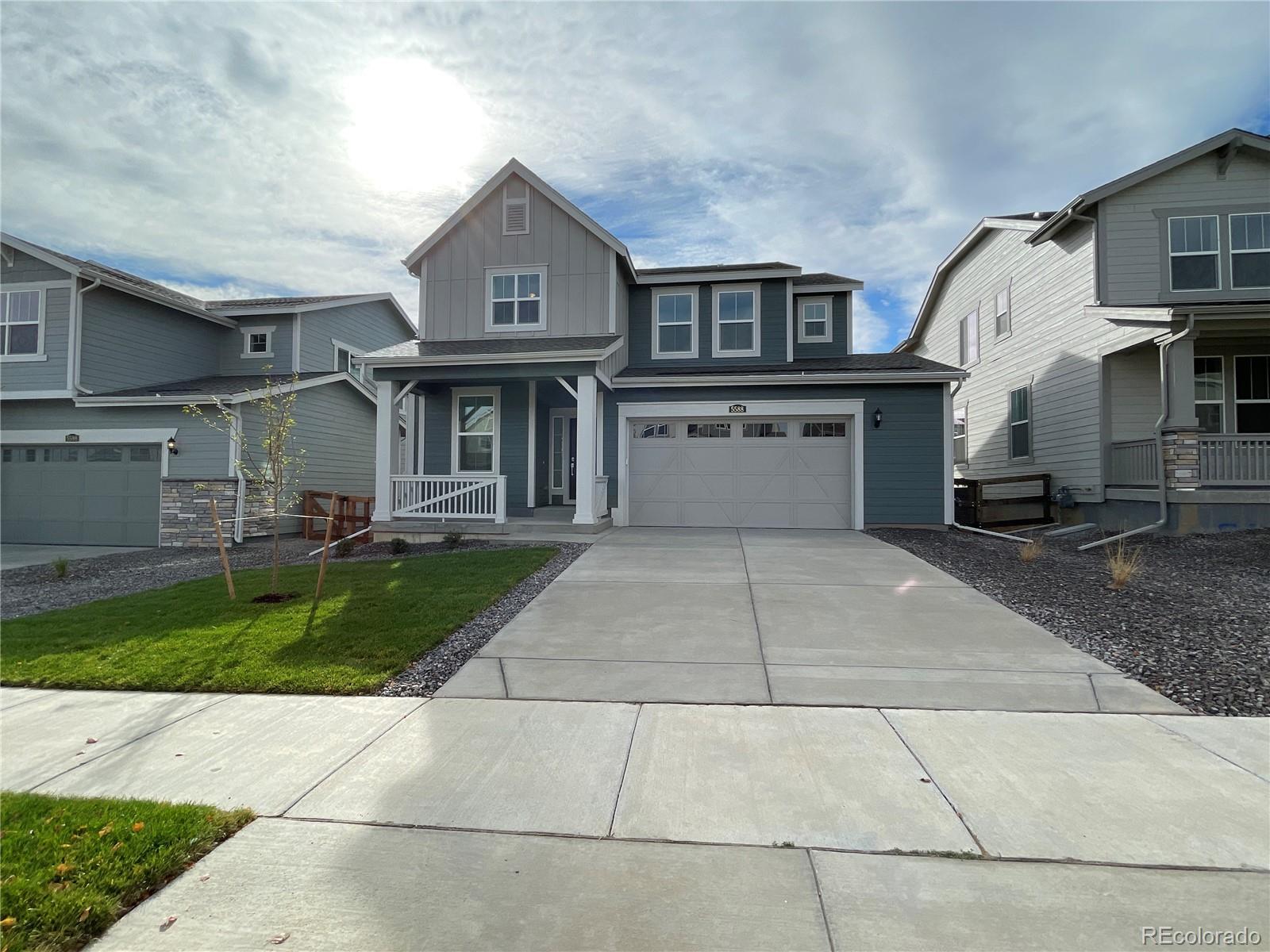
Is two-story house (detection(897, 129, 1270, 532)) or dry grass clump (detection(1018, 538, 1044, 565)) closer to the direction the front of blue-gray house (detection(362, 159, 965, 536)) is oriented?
the dry grass clump

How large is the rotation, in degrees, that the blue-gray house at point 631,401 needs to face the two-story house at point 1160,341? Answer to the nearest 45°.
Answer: approximately 90° to its left

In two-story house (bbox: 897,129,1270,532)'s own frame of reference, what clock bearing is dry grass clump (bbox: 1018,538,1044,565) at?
The dry grass clump is roughly at 2 o'clock from the two-story house.

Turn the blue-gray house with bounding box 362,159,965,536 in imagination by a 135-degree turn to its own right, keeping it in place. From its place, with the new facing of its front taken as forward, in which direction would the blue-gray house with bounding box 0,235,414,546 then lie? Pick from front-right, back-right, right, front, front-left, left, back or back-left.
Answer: front-left

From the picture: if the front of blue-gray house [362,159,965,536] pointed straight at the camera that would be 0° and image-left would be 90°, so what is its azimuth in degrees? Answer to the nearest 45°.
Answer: approximately 0°

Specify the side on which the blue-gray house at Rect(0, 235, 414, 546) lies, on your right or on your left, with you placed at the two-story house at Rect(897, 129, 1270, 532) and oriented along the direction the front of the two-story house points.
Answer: on your right

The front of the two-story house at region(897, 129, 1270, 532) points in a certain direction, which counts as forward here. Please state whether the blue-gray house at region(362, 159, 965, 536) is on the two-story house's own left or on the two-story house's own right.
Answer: on the two-story house's own right

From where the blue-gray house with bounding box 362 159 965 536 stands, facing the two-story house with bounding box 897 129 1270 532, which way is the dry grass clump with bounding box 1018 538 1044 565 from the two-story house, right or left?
right
